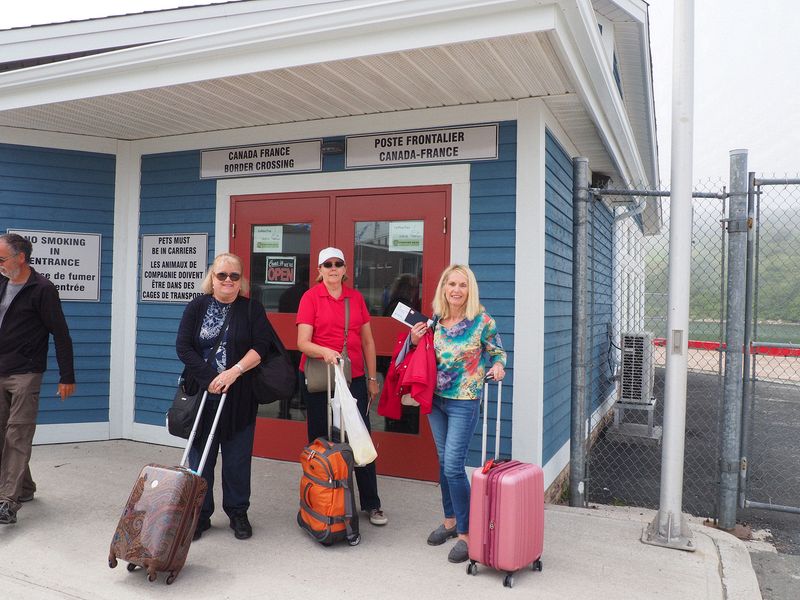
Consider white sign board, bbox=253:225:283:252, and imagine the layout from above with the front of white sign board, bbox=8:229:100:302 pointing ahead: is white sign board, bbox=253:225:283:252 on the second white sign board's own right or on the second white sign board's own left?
on the second white sign board's own left

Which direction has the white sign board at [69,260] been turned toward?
toward the camera

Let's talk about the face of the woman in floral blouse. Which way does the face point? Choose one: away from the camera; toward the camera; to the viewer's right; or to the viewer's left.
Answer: toward the camera

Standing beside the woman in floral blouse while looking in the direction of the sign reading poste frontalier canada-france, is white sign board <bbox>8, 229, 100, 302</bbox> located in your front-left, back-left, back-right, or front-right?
front-left

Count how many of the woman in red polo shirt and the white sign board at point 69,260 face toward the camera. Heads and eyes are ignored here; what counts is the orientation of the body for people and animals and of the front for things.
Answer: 2

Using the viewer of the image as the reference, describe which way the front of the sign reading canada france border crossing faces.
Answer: facing the viewer and to the left of the viewer

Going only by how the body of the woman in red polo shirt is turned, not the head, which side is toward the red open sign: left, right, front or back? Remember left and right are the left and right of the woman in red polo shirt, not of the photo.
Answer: back

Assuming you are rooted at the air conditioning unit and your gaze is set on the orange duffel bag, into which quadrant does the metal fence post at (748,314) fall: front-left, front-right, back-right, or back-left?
front-left

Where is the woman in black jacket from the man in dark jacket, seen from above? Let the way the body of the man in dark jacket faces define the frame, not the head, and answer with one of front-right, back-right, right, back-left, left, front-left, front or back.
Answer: left

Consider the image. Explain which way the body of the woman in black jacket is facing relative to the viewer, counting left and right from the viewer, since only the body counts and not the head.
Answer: facing the viewer

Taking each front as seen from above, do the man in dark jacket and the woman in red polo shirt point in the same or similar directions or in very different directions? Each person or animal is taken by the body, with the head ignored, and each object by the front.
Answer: same or similar directions

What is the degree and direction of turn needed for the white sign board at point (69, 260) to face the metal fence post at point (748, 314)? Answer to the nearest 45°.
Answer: approximately 45° to its left

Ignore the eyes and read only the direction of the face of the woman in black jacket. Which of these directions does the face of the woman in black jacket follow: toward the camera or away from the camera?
toward the camera

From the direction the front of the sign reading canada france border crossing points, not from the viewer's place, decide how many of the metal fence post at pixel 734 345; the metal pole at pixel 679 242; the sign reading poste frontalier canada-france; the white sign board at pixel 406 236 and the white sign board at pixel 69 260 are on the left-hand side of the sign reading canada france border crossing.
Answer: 4

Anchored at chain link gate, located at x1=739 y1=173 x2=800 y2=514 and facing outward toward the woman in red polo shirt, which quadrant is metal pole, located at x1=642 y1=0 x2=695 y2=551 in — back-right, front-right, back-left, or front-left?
front-left

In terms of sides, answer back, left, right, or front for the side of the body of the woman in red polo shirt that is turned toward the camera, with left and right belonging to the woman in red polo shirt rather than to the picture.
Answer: front

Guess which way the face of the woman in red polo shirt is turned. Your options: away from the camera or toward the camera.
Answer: toward the camera
